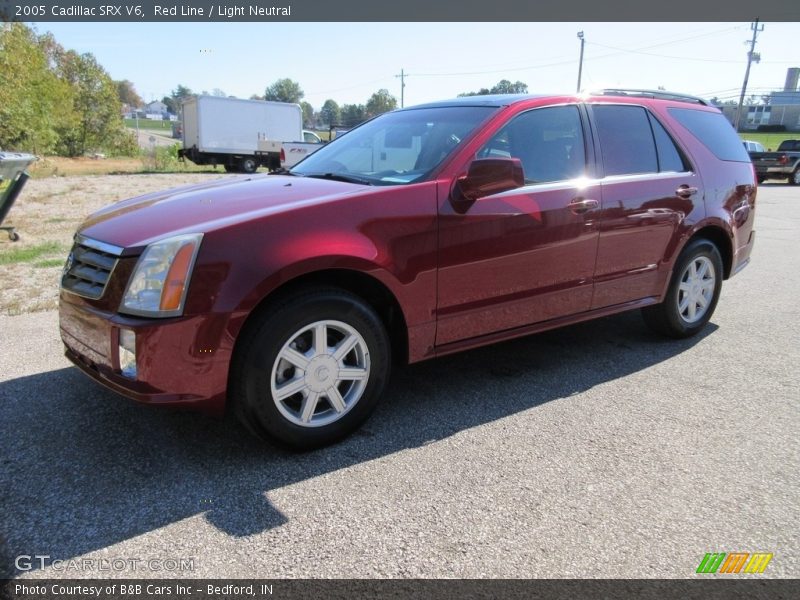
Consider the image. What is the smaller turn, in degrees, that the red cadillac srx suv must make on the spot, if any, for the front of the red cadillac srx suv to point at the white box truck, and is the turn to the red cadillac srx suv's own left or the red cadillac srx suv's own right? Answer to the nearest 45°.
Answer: approximately 135° to the red cadillac srx suv's own right

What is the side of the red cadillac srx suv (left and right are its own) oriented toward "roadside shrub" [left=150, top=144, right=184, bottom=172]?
right

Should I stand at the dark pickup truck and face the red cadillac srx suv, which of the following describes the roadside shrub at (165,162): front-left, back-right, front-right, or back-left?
front-right

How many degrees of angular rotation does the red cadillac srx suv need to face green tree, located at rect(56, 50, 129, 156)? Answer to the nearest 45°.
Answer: approximately 90° to its right

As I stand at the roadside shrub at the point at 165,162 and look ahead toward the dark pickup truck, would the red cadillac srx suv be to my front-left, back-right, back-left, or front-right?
front-right

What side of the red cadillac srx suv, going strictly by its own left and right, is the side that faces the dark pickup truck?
back

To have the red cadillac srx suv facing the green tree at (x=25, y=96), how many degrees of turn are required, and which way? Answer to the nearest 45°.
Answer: approximately 90° to its right

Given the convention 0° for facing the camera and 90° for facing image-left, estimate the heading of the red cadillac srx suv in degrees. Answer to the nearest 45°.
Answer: approximately 45°
